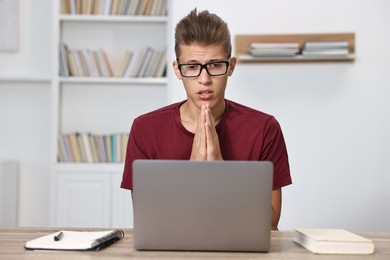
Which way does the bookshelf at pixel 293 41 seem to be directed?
toward the camera

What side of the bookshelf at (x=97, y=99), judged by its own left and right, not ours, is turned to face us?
front

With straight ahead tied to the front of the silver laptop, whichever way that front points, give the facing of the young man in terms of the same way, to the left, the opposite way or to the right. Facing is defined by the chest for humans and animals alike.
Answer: the opposite way

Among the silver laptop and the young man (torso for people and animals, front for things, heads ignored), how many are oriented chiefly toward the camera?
1

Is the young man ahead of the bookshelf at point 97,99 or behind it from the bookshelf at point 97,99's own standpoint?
ahead

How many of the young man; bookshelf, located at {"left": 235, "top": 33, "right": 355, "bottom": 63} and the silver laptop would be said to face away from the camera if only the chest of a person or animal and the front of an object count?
1

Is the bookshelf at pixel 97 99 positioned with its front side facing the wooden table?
yes

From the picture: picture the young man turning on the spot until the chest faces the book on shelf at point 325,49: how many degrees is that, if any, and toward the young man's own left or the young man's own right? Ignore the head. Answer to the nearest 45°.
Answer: approximately 135° to the young man's own left

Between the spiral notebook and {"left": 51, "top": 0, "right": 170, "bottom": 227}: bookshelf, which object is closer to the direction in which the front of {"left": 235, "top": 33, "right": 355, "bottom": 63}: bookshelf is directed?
the spiral notebook

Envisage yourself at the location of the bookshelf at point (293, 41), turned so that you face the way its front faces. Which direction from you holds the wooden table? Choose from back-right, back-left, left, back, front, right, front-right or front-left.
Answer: front

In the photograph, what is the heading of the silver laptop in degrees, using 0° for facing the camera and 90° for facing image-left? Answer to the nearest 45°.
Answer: approximately 180°

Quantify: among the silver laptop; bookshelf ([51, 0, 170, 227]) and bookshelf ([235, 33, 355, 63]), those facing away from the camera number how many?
1
